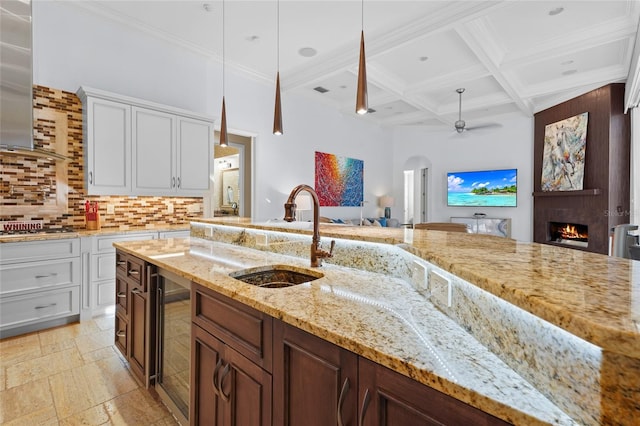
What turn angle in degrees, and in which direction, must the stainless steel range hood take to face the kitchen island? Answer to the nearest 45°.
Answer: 0° — it already faces it

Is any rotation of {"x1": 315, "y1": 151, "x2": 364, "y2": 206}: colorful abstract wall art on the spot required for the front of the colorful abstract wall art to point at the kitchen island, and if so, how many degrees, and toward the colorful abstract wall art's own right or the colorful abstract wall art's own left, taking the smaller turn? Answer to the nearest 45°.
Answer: approximately 45° to the colorful abstract wall art's own right

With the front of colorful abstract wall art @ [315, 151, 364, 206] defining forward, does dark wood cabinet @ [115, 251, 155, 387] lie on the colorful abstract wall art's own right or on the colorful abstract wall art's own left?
on the colorful abstract wall art's own right

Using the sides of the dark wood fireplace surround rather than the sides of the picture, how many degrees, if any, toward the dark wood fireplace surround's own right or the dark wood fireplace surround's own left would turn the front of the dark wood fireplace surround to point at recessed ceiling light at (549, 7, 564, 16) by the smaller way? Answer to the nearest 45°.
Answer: approximately 45° to the dark wood fireplace surround's own left

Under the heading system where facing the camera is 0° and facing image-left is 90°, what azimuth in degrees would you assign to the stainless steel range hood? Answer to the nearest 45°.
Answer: approximately 0°

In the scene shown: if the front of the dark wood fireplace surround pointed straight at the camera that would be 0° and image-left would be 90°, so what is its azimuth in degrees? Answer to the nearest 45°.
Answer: approximately 45°

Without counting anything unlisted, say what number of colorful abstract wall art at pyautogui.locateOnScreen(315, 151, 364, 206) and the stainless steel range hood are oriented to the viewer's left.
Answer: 0

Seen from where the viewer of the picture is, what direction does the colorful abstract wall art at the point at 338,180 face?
facing the viewer and to the right of the viewer

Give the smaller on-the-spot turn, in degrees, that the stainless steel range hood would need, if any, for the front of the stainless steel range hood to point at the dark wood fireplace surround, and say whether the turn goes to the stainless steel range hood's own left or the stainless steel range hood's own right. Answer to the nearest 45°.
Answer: approximately 45° to the stainless steel range hood's own left

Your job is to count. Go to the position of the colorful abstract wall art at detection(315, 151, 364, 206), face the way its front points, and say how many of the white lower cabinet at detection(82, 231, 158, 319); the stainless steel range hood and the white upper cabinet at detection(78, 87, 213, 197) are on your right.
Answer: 3

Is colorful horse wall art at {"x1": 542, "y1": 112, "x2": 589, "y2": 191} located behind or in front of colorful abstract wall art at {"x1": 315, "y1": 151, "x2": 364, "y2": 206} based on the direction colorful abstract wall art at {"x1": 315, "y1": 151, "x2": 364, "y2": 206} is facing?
in front

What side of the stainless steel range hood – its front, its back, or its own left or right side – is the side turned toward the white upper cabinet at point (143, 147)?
left

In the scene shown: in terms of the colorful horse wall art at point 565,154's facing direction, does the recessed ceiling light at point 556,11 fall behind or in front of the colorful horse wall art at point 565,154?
in front

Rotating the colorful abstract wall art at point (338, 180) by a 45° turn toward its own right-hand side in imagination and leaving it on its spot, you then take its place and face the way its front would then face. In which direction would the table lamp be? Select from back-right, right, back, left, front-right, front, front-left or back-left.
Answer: back-left
